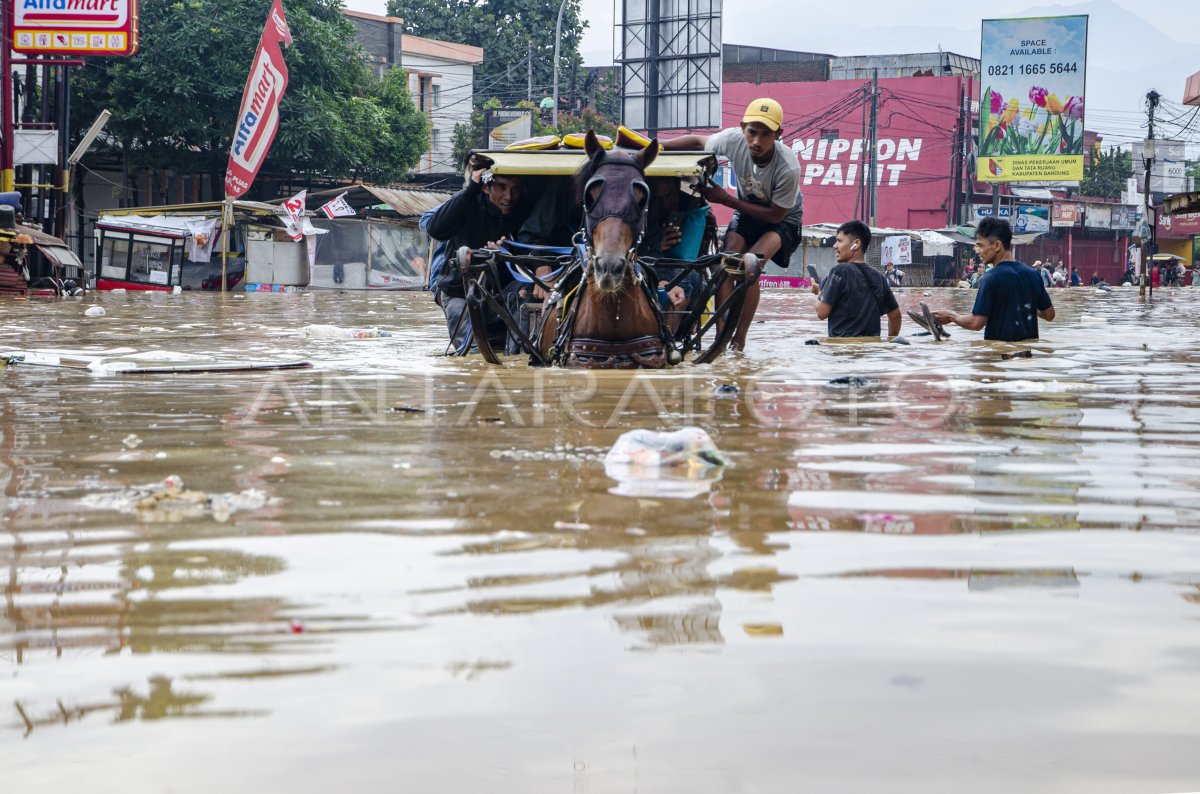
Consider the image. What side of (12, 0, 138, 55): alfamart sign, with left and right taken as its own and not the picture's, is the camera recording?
front

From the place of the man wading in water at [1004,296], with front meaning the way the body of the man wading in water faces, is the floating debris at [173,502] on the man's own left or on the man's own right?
on the man's own left

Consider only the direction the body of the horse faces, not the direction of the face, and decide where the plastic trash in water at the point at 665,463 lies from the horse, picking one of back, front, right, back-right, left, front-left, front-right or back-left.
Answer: front

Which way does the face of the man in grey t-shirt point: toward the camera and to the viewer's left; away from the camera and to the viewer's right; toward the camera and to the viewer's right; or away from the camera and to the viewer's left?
toward the camera and to the viewer's left

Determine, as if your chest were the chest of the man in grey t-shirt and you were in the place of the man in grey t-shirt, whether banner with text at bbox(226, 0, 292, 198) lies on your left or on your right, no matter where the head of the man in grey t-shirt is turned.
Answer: on your right

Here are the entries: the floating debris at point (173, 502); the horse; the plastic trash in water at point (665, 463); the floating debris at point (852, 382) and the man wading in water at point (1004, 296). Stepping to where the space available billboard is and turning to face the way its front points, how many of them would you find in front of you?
5

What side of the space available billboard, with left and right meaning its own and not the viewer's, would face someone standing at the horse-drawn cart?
front

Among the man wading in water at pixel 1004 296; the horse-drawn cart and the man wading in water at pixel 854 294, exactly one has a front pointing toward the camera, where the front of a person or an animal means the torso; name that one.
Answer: the horse-drawn cart

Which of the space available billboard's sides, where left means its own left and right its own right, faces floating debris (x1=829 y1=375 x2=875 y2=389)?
front

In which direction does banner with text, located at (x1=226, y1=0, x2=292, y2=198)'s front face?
toward the camera

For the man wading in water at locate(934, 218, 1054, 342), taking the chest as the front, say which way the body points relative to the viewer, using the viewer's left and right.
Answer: facing away from the viewer and to the left of the viewer

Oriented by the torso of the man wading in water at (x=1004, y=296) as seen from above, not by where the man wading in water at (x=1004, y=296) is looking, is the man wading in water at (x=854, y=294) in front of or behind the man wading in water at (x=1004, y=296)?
in front

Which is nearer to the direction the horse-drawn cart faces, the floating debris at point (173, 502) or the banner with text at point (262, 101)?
the floating debris

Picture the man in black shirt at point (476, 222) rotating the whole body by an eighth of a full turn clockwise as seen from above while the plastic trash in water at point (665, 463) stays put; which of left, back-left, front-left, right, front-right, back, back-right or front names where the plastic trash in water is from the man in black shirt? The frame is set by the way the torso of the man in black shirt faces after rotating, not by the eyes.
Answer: front

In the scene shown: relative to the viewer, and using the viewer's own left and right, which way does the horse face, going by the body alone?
facing the viewer
